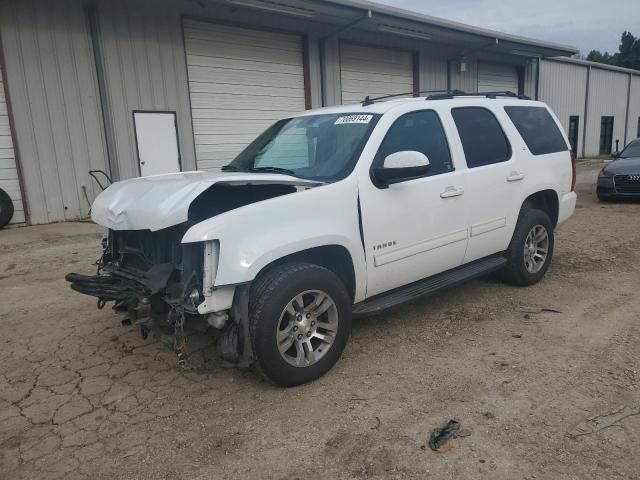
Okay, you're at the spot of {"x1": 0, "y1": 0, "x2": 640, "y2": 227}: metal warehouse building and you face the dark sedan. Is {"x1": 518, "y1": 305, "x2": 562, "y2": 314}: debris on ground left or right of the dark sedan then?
right

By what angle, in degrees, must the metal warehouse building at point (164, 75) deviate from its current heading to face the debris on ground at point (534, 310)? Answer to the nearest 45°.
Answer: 0° — it already faces it

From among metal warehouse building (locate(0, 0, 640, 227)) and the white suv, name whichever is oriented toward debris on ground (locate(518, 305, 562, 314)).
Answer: the metal warehouse building

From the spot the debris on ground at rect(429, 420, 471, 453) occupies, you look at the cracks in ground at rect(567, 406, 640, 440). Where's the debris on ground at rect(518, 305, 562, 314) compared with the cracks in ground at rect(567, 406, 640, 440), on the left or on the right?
left

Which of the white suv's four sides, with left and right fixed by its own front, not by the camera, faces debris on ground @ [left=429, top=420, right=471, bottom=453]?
left

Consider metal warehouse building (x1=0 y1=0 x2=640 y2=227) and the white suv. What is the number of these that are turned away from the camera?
0

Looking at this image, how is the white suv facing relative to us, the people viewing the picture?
facing the viewer and to the left of the viewer

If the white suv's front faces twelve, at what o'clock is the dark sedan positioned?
The dark sedan is roughly at 6 o'clock from the white suv.

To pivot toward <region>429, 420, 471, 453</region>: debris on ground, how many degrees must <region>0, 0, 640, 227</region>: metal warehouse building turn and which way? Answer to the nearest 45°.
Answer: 0° — it already faces it

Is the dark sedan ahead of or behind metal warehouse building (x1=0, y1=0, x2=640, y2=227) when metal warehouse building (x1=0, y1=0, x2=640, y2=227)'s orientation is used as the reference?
ahead

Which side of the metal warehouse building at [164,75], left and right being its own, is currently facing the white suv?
front

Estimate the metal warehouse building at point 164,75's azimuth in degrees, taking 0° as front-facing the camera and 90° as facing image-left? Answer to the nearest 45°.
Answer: approximately 315°

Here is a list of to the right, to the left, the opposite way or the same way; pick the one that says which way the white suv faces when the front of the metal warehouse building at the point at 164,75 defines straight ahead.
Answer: to the right

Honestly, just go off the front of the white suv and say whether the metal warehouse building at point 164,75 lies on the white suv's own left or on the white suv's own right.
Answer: on the white suv's own right
